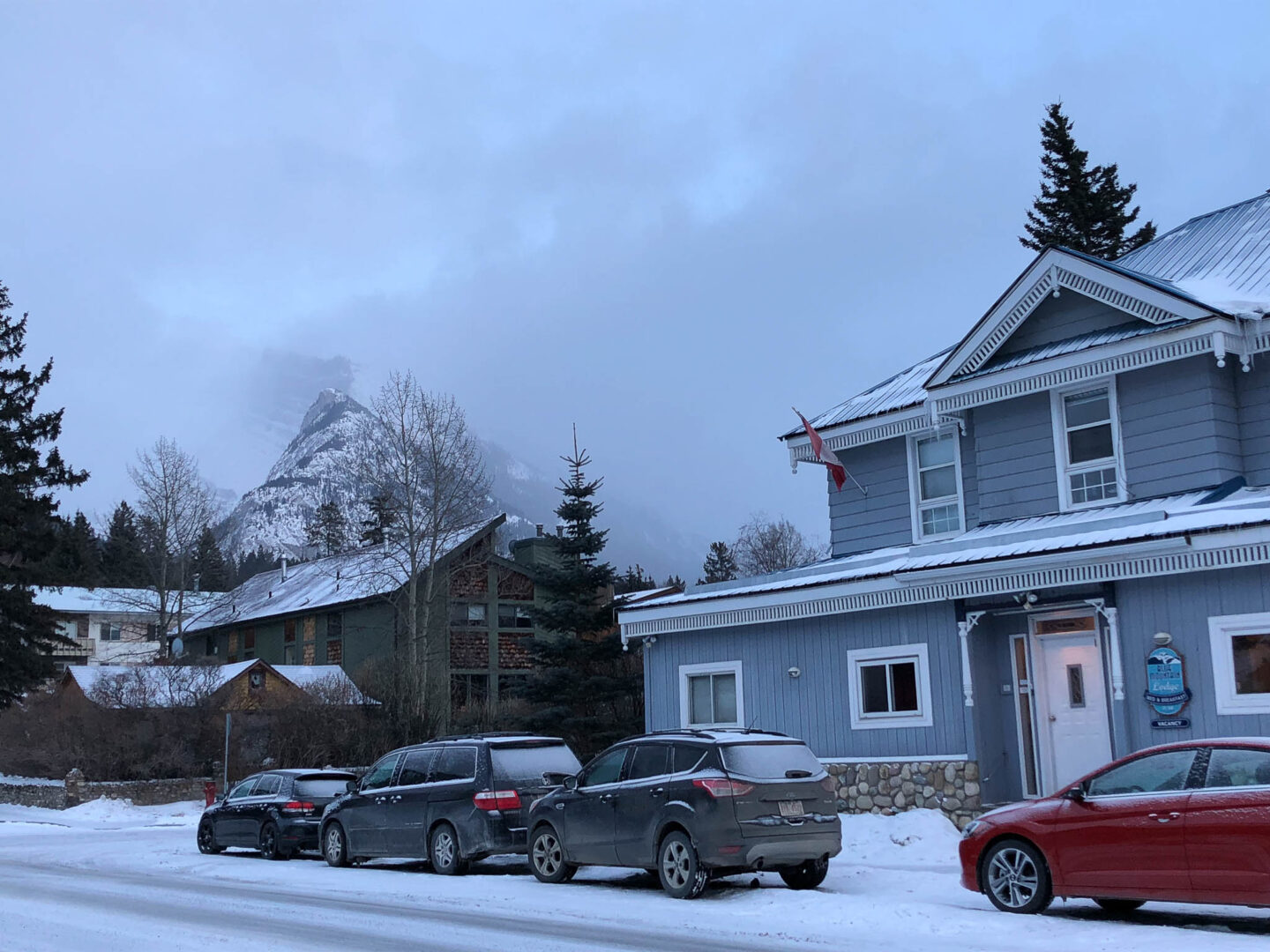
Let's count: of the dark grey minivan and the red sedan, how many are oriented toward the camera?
0

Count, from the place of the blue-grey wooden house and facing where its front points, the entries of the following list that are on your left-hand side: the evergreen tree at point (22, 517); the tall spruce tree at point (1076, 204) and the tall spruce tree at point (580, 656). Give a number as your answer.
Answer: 0

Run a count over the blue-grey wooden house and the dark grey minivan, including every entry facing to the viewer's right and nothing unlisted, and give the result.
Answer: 0

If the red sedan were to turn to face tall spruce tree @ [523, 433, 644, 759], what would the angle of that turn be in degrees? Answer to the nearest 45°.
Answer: approximately 45° to its right

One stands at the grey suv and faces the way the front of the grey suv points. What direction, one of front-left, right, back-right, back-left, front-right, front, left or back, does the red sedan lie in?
back

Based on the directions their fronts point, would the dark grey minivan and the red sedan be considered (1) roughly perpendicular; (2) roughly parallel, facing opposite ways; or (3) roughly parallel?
roughly parallel

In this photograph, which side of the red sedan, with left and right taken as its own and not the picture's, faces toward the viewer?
left

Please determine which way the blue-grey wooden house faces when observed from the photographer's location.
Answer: facing the viewer and to the left of the viewer

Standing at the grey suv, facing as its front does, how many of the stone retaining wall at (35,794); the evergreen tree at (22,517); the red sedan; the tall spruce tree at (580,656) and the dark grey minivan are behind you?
1

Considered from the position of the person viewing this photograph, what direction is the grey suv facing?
facing away from the viewer and to the left of the viewer

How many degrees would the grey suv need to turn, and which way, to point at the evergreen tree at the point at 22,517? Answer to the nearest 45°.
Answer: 0° — it already faces it

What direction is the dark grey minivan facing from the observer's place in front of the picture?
facing away from the viewer and to the left of the viewer

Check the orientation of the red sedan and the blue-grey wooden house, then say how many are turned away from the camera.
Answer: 0

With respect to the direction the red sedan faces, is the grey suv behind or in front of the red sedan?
in front

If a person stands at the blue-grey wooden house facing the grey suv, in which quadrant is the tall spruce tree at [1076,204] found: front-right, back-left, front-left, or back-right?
back-right

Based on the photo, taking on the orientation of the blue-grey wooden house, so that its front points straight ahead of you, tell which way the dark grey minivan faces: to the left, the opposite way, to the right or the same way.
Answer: to the right

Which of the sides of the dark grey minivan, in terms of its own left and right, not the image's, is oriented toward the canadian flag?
right

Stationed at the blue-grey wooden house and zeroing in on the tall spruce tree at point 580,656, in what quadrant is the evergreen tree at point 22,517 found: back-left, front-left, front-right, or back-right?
front-left
